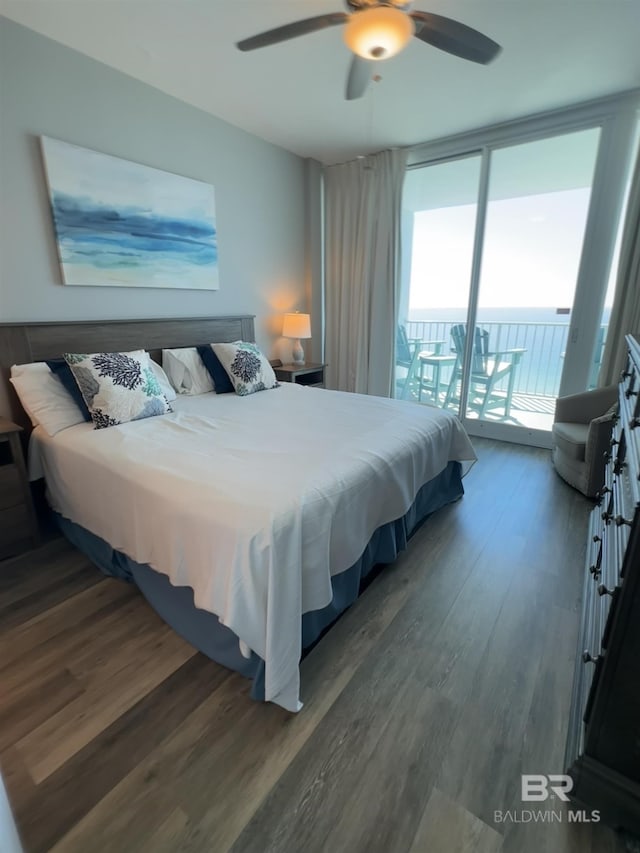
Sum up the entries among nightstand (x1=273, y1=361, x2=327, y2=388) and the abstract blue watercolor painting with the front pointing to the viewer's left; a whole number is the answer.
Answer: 0

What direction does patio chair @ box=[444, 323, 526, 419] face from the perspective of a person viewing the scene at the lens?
facing away from the viewer and to the right of the viewer

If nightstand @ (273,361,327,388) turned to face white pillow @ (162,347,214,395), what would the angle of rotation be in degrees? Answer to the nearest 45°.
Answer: approximately 90° to its right

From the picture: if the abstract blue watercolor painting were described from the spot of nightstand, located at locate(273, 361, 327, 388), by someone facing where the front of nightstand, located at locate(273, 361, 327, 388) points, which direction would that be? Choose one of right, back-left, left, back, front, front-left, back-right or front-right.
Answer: right

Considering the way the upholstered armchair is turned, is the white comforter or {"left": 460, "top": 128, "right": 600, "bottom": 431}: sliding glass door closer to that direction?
the white comforter

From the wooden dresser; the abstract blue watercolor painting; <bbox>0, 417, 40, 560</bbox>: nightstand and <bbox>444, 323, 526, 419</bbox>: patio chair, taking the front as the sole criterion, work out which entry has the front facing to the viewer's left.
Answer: the wooden dresser

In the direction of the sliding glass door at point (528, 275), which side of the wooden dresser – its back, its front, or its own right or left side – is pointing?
right

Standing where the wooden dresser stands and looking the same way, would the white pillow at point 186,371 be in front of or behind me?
in front

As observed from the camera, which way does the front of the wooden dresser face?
facing to the left of the viewer

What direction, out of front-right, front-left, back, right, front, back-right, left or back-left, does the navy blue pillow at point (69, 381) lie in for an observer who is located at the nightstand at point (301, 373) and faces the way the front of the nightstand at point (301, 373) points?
right

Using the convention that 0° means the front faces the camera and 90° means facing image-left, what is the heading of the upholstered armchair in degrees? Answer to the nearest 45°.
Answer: approximately 45°
